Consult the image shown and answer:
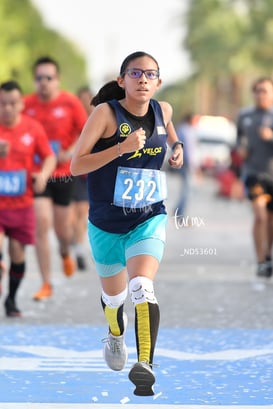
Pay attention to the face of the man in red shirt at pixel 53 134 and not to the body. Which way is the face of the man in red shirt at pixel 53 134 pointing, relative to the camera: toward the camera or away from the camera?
toward the camera

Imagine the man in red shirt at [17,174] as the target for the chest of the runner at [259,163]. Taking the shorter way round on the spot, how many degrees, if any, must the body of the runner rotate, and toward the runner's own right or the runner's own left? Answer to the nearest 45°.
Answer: approximately 45° to the runner's own right

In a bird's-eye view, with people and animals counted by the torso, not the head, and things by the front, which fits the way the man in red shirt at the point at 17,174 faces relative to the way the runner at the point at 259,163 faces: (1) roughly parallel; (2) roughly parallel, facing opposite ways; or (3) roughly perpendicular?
roughly parallel

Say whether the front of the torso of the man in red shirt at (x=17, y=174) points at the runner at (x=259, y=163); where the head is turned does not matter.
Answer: no

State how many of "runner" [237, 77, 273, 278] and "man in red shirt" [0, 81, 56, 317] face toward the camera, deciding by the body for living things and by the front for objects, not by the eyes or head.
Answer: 2

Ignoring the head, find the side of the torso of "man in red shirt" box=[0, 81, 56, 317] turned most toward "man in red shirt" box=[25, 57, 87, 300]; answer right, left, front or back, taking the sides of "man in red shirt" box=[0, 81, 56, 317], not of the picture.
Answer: back

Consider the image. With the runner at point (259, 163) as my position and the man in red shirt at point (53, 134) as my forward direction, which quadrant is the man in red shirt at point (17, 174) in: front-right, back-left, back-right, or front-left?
front-left

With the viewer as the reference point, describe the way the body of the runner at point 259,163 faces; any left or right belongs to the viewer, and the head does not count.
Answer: facing the viewer

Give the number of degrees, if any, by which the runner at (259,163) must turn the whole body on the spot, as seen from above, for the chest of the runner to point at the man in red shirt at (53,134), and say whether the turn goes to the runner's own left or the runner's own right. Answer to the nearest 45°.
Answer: approximately 45° to the runner's own right

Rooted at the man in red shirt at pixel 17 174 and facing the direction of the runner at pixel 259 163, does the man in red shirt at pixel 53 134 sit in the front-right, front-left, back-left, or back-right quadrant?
front-left
